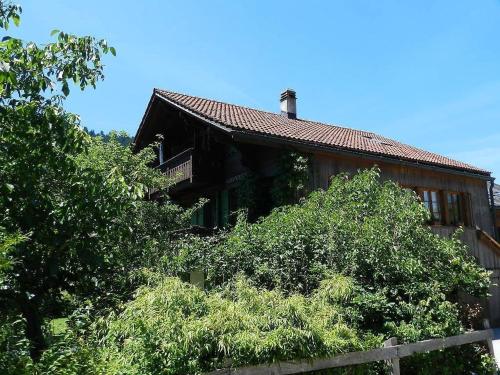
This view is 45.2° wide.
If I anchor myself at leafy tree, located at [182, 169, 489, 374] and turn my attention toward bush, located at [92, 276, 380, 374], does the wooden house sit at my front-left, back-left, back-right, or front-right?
back-right

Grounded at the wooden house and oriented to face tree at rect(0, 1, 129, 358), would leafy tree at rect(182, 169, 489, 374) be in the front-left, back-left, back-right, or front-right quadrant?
front-left

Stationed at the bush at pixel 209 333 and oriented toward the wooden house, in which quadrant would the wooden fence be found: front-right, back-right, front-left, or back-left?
back-right
